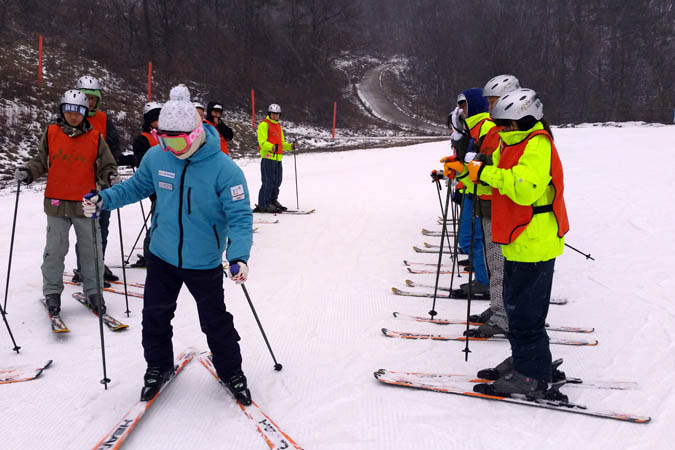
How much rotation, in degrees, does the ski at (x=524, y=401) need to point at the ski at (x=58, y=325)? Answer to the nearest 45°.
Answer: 0° — it already faces it

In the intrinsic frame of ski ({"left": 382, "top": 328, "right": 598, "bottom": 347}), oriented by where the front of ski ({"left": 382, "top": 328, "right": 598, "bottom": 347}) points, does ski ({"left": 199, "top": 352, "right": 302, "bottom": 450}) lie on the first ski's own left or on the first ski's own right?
on the first ski's own left

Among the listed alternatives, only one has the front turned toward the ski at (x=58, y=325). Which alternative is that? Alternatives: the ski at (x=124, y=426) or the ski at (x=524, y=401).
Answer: the ski at (x=524, y=401)

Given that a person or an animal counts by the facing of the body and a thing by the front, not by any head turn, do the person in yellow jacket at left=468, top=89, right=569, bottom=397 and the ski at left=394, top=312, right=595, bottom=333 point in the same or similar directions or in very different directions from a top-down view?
same or similar directions

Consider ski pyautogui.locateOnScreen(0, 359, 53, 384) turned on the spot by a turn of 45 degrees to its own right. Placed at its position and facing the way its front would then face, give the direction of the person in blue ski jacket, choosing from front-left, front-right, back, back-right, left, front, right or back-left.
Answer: front

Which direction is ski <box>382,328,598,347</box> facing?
to the viewer's left

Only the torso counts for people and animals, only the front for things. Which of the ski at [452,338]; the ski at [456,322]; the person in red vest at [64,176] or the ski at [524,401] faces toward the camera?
the person in red vest

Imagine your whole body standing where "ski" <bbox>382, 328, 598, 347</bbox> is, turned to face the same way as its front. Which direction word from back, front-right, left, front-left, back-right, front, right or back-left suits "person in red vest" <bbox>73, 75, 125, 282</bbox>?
front

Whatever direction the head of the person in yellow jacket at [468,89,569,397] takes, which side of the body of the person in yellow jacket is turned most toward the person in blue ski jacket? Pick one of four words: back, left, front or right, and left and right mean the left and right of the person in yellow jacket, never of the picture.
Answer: front

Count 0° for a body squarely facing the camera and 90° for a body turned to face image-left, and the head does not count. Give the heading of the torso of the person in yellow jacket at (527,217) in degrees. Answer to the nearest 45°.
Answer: approximately 90°

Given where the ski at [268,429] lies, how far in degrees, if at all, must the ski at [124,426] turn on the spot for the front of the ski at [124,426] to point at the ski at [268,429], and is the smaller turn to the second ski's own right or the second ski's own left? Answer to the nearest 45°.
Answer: approximately 135° to the second ski's own left

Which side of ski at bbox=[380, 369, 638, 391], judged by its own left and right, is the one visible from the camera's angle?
left

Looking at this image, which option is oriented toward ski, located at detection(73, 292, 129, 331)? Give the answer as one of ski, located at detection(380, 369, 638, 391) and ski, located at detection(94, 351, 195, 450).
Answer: ski, located at detection(380, 369, 638, 391)

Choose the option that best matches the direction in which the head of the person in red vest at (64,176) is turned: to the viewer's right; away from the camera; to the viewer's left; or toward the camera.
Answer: toward the camera

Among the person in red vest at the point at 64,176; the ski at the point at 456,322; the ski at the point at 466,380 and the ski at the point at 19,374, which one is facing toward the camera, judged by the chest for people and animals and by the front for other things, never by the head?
the person in red vest

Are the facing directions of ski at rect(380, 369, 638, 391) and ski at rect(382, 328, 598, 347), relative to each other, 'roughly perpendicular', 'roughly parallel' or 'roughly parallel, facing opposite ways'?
roughly parallel

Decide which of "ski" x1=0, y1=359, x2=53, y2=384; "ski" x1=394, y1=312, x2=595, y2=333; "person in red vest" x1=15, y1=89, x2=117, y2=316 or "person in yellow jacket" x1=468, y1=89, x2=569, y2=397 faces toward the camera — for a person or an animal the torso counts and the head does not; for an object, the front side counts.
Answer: the person in red vest

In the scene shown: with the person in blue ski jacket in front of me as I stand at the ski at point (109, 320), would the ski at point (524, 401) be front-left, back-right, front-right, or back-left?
front-left

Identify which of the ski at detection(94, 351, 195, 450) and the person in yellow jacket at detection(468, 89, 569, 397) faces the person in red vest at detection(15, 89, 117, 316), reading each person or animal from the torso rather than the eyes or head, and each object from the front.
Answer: the person in yellow jacket

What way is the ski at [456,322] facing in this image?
to the viewer's left
